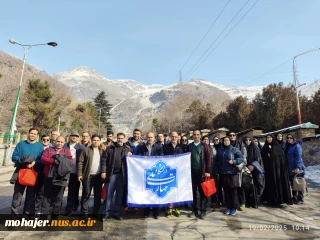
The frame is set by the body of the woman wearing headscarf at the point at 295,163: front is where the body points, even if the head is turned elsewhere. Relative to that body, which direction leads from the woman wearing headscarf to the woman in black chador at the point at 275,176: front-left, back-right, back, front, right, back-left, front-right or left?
front

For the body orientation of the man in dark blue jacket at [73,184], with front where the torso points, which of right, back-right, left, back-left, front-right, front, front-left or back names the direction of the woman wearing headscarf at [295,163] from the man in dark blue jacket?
left

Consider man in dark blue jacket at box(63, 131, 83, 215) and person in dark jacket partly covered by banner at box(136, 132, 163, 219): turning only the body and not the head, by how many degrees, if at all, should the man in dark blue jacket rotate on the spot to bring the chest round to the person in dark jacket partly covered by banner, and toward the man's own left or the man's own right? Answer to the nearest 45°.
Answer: approximately 90° to the man's own left

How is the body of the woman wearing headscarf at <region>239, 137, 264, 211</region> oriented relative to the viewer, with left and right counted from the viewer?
facing the viewer and to the left of the viewer

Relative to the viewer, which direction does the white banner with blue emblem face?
toward the camera

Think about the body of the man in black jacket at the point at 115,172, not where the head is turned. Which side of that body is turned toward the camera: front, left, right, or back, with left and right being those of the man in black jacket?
front

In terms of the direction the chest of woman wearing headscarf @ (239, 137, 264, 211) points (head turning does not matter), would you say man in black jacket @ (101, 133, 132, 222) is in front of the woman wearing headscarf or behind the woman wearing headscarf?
in front

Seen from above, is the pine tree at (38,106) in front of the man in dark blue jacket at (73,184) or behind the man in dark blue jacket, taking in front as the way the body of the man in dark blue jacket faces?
behind

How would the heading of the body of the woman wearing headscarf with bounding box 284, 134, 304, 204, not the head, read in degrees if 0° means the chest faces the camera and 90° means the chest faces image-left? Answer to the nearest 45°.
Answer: approximately 45°

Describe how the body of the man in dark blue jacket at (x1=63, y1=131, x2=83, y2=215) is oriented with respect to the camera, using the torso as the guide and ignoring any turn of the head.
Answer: toward the camera
